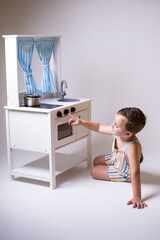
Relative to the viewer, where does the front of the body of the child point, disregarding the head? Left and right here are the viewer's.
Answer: facing to the left of the viewer

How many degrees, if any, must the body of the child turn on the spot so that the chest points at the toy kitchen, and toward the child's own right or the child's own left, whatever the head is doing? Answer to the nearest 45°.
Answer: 0° — they already face it

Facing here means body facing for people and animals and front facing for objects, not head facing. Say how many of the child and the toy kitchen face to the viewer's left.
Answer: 1

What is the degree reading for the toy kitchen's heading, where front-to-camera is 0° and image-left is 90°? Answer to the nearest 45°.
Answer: approximately 315°
